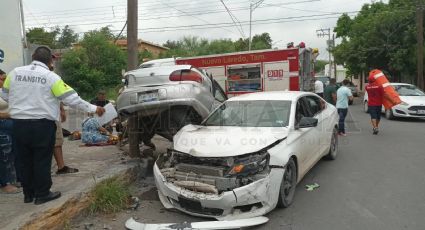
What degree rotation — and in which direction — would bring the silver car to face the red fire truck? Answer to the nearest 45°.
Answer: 0° — it already faces it

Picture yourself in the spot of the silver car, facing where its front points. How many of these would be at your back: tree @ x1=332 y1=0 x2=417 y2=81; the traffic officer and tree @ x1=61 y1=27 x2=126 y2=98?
1

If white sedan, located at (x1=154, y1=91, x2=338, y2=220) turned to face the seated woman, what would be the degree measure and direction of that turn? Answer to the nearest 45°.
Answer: approximately 90° to its right

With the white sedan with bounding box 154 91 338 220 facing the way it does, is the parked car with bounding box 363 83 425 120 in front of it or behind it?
behind

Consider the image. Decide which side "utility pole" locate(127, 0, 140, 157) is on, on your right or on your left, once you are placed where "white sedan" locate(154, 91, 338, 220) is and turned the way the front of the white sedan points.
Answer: on your right

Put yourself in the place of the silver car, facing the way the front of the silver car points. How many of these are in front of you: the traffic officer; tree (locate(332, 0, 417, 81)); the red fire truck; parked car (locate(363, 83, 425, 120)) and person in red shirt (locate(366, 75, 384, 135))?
4

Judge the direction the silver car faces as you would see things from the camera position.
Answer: facing away from the viewer and to the right of the viewer

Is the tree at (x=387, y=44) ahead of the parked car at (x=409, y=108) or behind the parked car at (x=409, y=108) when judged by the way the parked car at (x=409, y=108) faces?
behind
